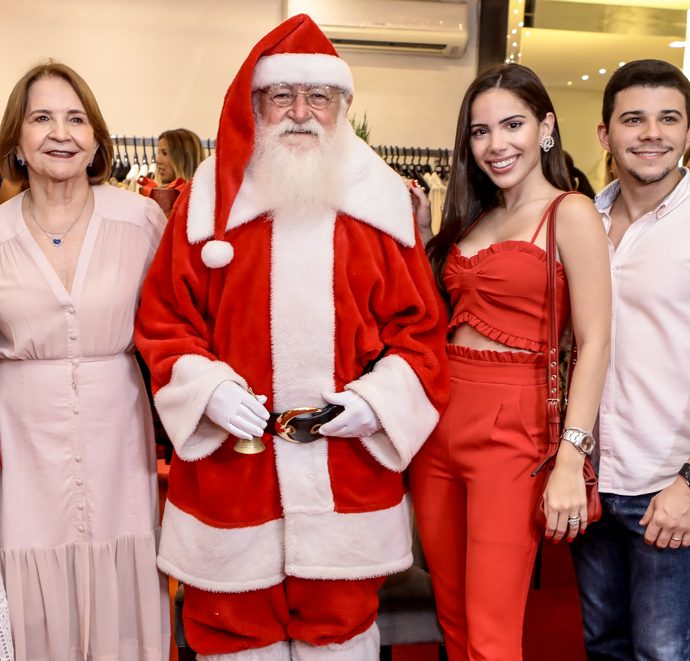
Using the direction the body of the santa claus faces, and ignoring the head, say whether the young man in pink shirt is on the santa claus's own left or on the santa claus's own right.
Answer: on the santa claus's own left

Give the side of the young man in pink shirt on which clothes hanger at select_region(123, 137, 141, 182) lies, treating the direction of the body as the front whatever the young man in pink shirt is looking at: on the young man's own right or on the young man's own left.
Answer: on the young man's own right

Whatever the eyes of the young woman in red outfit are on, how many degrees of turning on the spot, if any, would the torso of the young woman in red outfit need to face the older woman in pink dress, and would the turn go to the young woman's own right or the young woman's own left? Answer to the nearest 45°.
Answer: approximately 45° to the young woman's own right

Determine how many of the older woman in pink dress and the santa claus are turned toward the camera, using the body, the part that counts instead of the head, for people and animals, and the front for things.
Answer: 2

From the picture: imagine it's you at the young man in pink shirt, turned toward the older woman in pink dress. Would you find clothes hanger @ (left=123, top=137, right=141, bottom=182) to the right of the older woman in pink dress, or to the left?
right

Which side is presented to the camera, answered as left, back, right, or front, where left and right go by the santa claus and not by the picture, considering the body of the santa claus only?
front

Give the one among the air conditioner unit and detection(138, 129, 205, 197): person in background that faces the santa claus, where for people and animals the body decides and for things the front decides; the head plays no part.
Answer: the air conditioner unit

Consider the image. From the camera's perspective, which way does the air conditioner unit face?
toward the camera

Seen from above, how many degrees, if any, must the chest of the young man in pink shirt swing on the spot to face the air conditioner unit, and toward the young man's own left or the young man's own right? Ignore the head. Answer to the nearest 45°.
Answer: approximately 90° to the young man's own right

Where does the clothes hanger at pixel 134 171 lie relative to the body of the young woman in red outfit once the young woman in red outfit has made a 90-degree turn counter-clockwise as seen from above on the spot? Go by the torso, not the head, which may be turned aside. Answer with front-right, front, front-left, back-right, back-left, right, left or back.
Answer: back

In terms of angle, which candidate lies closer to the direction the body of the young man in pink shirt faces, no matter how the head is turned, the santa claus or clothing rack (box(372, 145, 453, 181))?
the santa claus
